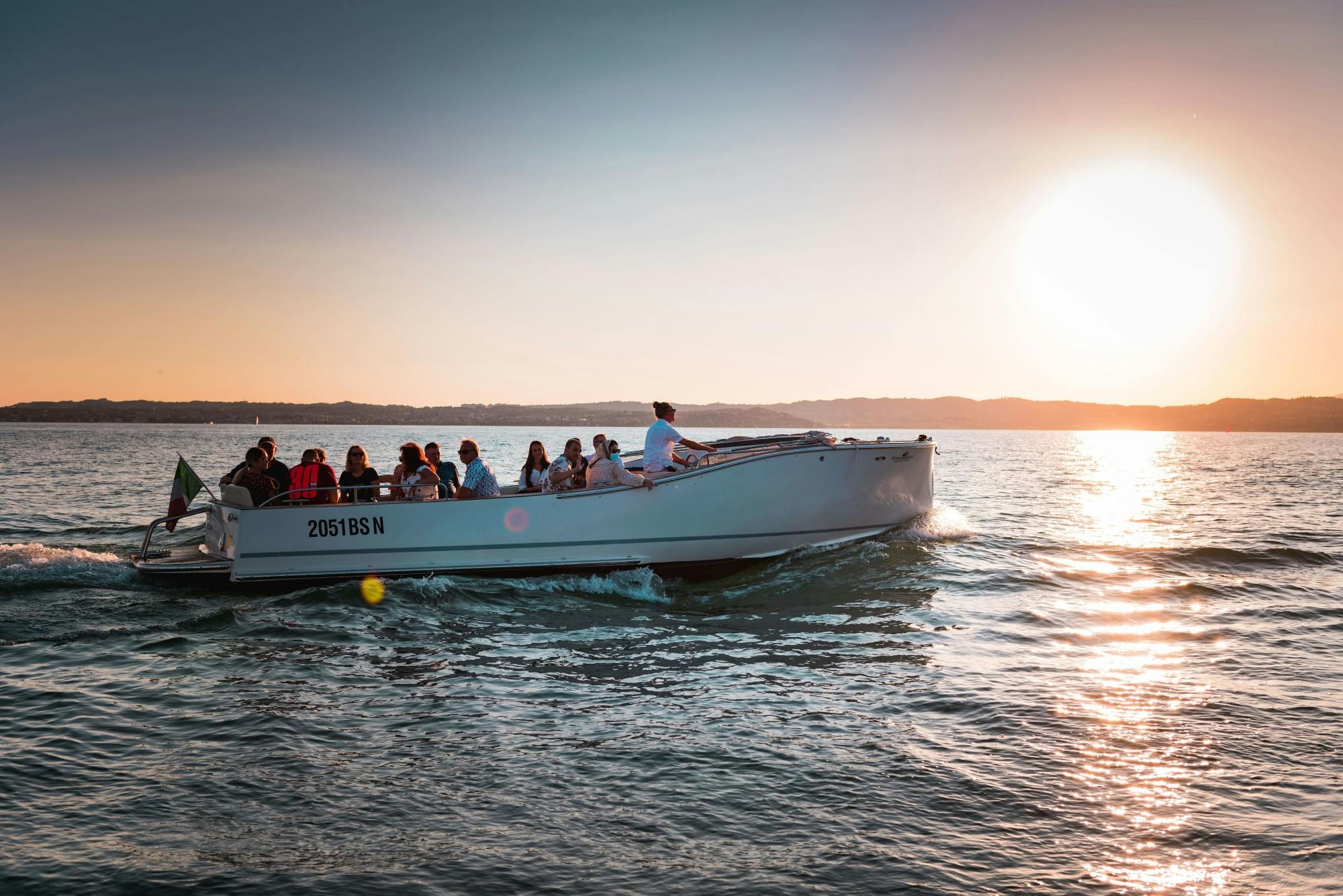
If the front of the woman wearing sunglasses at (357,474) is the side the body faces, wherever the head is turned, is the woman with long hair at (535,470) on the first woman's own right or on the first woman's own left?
on the first woman's own left

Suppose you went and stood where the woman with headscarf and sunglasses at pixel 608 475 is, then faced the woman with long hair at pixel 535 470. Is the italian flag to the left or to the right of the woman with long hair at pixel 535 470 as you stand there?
left

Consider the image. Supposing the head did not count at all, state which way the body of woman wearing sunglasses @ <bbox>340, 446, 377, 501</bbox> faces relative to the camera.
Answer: toward the camera

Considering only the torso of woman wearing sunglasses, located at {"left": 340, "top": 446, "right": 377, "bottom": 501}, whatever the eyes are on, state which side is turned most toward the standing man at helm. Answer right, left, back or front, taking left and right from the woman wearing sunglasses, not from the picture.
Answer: left

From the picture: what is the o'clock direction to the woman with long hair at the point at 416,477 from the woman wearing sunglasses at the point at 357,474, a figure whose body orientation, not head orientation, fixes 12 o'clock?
The woman with long hair is roughly at 9 o'clock from the woman wearing sunglasses.

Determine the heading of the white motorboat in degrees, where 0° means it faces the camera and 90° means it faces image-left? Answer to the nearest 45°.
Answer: approximately 270°

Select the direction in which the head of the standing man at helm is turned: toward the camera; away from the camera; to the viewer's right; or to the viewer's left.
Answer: to the viewer's right

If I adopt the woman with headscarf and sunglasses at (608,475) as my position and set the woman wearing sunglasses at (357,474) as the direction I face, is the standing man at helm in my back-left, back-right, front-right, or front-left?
back-right
